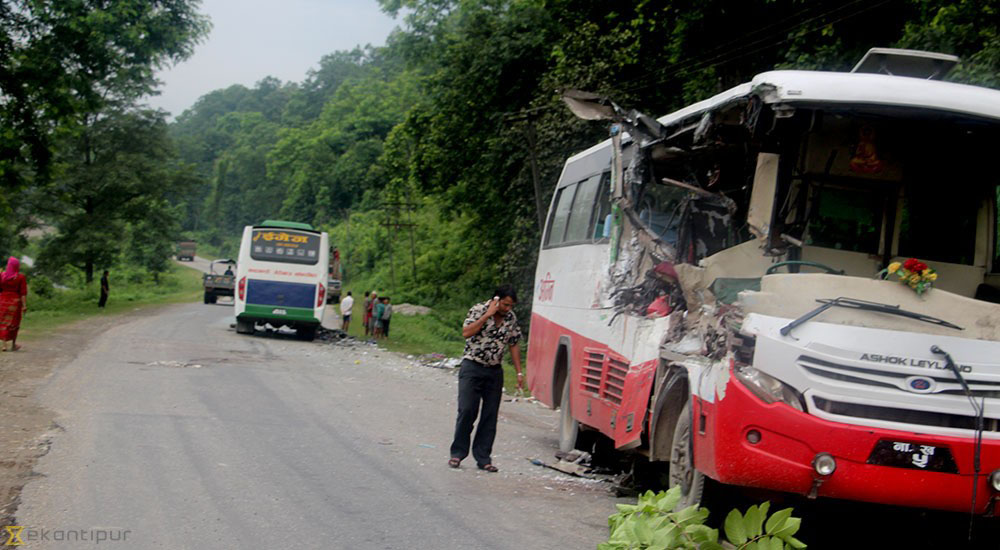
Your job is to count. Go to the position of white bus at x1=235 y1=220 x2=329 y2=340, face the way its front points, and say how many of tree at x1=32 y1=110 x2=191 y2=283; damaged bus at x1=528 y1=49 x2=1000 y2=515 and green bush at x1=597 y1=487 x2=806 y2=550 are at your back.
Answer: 2

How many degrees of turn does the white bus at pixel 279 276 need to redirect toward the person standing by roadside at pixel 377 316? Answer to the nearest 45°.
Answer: approximately 135° to its right

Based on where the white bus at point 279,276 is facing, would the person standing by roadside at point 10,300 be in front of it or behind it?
behind

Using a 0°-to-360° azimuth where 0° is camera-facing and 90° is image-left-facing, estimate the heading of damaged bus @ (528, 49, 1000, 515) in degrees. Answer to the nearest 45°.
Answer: approximately 315°

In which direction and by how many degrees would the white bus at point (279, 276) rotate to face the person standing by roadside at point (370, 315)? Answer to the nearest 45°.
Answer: approximately 45° to its right

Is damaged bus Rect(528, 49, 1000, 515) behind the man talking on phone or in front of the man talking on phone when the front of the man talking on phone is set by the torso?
in front

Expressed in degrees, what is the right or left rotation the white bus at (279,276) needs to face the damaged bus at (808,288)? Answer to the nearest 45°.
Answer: approximately 180°

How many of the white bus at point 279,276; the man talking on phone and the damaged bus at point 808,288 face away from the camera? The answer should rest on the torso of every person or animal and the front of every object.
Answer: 1

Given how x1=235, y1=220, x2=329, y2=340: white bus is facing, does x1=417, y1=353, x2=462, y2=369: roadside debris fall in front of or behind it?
behind

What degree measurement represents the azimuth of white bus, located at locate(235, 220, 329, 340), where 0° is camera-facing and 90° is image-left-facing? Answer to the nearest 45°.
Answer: approximately 180°

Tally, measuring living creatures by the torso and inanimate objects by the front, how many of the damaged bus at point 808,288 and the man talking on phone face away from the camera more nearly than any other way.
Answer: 0

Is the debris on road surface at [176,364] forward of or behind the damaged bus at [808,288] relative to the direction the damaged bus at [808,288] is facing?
behind

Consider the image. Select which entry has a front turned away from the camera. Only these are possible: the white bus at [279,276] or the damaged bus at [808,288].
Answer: the white bus

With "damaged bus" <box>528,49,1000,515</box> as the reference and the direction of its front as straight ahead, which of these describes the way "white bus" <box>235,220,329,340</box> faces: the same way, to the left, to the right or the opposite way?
the opposite way
